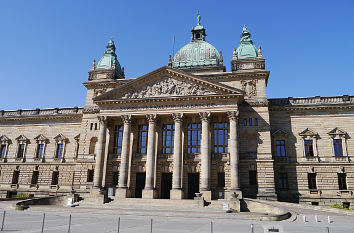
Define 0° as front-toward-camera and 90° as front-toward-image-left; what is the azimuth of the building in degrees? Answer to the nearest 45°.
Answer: approximately 0°
